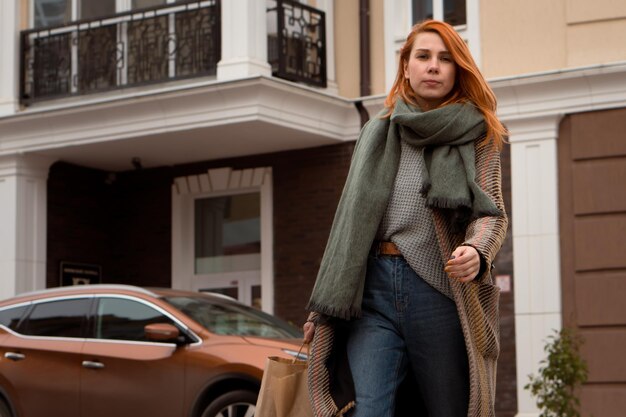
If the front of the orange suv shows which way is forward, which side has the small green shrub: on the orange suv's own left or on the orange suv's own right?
on the orange suv's own left

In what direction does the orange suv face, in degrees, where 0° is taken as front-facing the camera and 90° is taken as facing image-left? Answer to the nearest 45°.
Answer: approximately 315°

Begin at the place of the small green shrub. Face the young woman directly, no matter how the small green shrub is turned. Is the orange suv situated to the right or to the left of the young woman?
right

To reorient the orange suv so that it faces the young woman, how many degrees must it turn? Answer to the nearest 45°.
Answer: approximately 45° to its right
